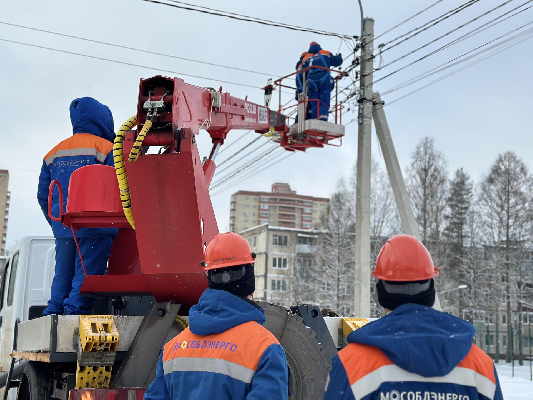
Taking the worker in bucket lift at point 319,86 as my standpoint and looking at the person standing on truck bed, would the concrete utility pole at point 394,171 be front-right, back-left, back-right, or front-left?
back-left

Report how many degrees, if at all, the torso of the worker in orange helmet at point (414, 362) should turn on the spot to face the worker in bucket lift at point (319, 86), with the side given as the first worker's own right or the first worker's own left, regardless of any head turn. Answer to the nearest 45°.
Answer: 0° — they already face them

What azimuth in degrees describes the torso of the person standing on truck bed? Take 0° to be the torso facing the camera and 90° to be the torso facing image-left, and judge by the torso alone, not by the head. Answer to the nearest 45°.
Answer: approximately 225°

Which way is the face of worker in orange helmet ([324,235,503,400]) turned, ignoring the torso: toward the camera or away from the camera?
away from the camera

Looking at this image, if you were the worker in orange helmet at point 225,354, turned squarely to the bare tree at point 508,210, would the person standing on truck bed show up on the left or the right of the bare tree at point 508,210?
left

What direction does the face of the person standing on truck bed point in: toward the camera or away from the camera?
away from the camera

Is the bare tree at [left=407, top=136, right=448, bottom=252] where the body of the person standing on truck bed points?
yes

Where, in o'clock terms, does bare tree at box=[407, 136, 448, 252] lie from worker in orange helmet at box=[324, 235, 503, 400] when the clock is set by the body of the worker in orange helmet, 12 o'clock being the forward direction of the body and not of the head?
The bare tree is roughly at 12 o'clock from the worker in orange helmet.

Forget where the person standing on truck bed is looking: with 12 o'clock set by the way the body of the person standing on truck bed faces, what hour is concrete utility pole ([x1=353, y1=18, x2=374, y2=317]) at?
The concrete utility pole is roughly at 2 o'clock from the person standing on truck bed.

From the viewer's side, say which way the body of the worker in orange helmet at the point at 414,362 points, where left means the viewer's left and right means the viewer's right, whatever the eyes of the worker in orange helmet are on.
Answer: facing away from the viewer

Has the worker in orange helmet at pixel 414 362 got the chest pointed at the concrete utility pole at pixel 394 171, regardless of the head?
yes
